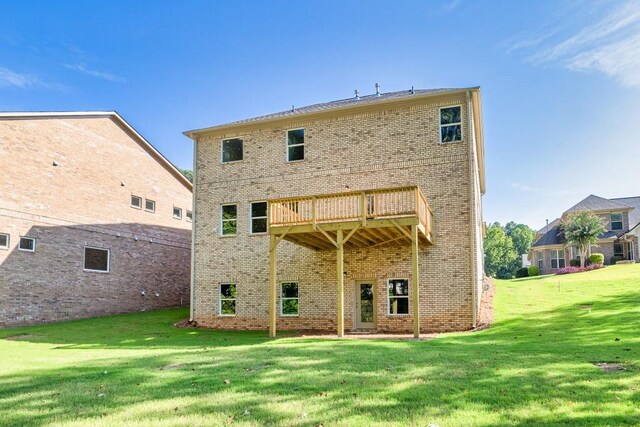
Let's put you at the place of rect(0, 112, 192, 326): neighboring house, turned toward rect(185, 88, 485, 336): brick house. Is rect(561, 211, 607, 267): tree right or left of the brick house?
left

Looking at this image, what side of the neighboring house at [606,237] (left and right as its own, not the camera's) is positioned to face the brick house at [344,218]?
front

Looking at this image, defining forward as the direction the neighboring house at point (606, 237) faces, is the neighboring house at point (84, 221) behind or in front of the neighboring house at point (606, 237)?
in front

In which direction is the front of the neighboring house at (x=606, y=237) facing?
toward the camera

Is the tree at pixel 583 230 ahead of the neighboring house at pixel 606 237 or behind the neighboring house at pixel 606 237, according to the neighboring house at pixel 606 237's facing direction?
ahead

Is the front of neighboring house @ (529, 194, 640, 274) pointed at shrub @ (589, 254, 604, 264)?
yes
